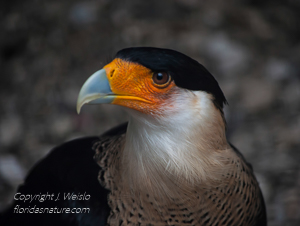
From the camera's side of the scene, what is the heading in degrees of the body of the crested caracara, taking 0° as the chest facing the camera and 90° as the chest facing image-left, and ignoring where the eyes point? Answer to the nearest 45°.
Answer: approximately 315°
